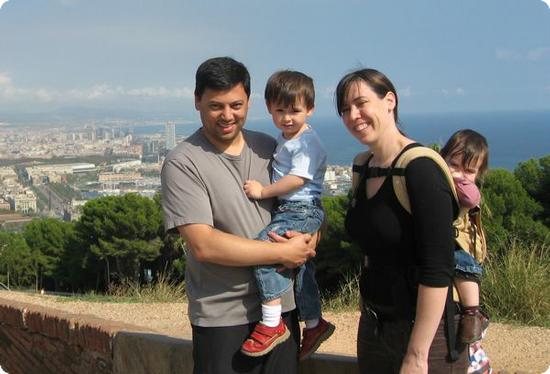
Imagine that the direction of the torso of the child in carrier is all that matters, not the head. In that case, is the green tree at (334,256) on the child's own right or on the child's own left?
on the child's own right

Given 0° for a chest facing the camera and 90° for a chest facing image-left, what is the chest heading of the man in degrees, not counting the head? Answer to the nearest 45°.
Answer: approximately 315°

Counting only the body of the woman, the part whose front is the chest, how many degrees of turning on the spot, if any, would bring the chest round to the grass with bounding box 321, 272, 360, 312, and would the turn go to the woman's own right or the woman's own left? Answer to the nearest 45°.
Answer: approximately 135° to the woman's own right

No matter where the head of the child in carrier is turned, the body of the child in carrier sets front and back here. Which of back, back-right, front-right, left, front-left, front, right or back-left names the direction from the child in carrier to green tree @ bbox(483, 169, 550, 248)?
back-right

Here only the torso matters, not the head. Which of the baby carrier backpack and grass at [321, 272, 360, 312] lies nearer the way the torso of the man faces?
the baby carrier backpack

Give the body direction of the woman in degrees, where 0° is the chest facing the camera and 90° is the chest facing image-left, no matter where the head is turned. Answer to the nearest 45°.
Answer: approximately 45°

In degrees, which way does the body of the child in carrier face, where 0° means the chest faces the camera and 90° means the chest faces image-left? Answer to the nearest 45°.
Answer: approximately 45°
